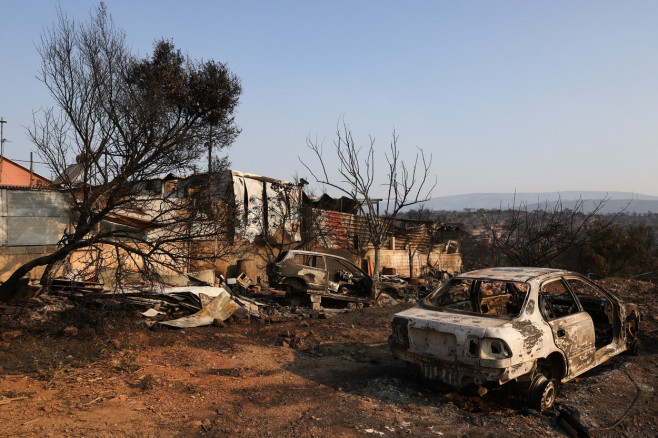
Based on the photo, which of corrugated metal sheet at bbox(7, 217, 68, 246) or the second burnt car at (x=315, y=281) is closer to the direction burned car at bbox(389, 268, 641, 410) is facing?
the second burnt car

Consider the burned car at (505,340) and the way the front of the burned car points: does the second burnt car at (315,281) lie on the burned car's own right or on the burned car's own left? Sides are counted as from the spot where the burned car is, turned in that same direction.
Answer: on the burned car's own left

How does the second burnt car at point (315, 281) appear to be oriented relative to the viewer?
to the viewer's right

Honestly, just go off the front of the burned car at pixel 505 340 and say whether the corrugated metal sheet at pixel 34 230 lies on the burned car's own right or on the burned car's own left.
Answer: on the burned car's own left

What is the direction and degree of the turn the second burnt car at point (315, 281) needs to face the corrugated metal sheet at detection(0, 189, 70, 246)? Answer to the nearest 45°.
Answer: approximately 180°

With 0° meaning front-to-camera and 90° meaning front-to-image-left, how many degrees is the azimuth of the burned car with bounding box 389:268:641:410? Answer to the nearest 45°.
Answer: approximately 225°

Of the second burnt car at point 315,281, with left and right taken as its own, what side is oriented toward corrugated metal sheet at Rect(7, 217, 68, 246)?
back

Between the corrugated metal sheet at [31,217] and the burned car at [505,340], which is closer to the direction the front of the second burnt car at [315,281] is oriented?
the burned car

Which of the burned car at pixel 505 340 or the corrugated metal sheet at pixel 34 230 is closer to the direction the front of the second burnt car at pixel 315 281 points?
the burned car

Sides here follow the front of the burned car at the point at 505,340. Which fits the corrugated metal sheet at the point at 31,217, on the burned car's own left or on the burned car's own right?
on the burned car's own left
